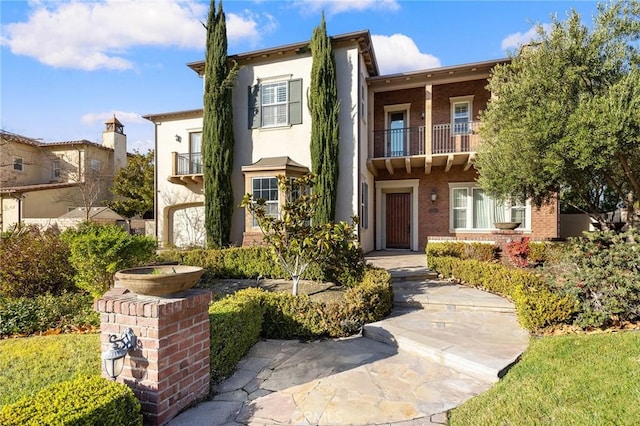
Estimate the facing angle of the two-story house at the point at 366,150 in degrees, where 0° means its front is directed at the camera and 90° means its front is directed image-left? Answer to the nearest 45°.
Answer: approximately 0°

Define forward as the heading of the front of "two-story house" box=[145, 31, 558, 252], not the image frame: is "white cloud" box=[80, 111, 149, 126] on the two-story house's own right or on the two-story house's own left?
on the two-story house's own right

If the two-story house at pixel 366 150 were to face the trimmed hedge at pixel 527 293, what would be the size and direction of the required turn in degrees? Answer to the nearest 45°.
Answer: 0° — it already faces it

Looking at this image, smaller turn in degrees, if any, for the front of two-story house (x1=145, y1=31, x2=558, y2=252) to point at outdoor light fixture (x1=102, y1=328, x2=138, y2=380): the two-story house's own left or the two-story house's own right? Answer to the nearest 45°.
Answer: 0° — it already faces it

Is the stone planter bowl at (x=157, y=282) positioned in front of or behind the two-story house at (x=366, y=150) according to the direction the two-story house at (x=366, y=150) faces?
in front

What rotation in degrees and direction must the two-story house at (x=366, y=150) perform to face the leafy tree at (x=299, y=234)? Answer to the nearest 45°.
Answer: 0° — it already faces it

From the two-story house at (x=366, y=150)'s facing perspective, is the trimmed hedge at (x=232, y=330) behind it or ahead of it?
ahead
